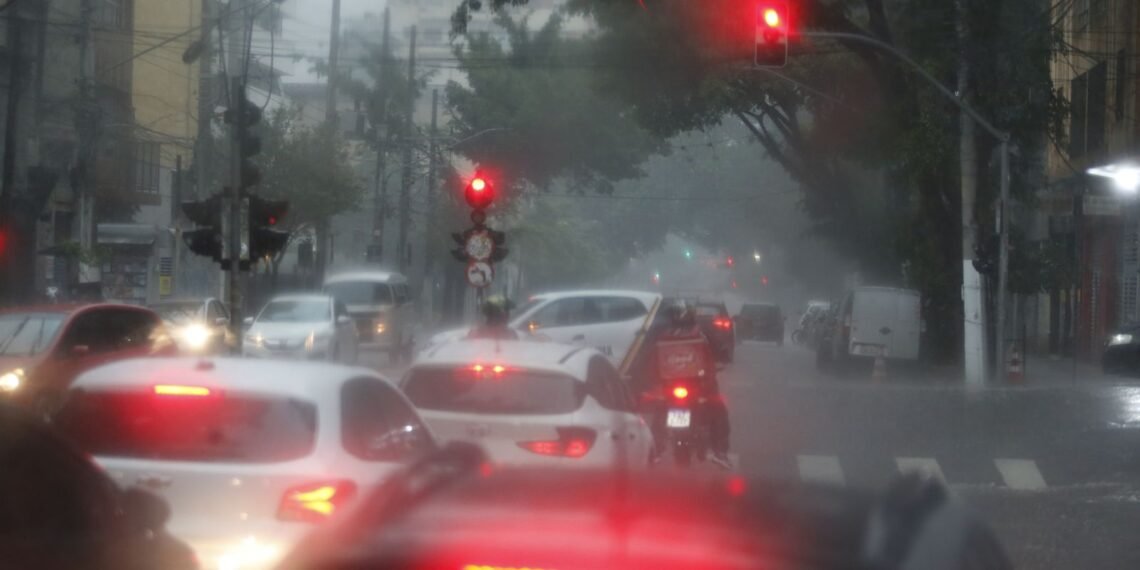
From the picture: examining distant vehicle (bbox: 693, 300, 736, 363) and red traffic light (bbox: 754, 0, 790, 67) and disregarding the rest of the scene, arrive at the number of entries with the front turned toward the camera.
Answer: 1

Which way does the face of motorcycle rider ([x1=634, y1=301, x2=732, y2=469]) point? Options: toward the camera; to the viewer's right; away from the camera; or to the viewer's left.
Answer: away from the camera

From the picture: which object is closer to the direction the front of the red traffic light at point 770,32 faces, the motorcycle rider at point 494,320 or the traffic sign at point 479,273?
the motorcycle rider

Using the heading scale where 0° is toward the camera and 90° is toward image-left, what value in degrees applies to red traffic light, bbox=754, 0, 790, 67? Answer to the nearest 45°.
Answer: approximately 0°

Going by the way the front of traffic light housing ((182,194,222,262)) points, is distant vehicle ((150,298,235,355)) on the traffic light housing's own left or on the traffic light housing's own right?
on the traffic light housing's own right

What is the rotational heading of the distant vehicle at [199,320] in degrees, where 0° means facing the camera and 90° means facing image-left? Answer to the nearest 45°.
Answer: approximately 45°

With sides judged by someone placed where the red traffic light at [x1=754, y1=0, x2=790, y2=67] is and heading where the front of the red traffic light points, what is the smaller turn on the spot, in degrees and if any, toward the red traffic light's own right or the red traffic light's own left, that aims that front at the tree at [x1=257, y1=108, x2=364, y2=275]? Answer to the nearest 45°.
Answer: approximately 135° to the red traffic light's own right

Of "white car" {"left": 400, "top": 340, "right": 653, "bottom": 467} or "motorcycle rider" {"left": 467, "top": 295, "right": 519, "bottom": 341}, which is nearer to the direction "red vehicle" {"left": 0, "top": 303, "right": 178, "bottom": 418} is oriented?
the white car

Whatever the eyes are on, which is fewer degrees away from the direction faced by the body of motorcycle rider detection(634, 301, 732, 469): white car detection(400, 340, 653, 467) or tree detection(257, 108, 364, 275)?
the tree

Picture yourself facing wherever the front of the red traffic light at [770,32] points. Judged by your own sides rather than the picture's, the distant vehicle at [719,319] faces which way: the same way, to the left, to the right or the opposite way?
the opposite way

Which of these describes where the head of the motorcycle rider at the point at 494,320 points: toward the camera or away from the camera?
away from the camera
